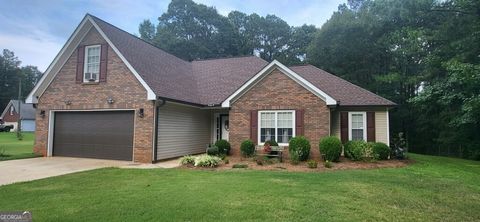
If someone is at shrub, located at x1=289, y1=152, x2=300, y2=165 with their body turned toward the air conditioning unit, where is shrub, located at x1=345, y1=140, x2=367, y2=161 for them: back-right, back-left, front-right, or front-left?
back-right

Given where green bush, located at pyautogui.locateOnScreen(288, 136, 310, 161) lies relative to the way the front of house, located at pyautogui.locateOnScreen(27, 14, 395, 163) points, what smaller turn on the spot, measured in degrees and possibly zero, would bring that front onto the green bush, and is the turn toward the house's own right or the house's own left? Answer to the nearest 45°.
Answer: approximately 90° to the house's own left

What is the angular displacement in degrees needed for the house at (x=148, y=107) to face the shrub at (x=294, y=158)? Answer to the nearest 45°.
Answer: approximately 90° to its left

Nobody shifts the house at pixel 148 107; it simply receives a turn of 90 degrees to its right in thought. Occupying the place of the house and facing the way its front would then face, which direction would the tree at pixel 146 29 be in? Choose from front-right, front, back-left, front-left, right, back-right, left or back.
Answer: right

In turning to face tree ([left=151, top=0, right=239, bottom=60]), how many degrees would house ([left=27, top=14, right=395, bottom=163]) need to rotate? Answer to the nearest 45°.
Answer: approximately 180°

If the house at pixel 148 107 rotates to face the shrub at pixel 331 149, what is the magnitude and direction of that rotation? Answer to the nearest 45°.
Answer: approximately 90° to its left

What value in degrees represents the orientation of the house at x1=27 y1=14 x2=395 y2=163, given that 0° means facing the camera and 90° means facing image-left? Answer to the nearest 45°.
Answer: approximately 0°

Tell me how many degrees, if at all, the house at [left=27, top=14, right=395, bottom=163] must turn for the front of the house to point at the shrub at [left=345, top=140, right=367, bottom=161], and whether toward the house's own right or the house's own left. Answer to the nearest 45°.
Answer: approximately 90° to the house's own left
